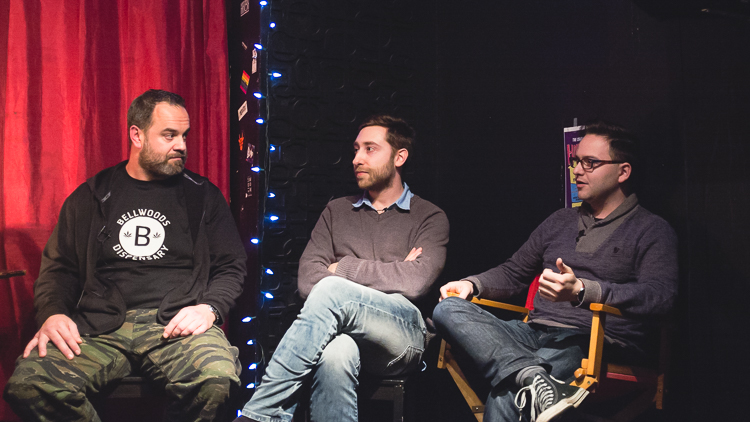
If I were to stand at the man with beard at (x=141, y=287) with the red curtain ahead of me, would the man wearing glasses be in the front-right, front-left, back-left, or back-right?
back-right

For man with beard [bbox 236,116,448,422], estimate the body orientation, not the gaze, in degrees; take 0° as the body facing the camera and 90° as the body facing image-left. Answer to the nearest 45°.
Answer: approximately 45°

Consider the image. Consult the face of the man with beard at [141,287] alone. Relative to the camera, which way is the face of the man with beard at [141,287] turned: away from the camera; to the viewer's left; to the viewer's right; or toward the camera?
to the viewer's right

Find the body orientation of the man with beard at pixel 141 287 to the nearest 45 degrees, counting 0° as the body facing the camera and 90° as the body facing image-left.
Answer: approximately 0°

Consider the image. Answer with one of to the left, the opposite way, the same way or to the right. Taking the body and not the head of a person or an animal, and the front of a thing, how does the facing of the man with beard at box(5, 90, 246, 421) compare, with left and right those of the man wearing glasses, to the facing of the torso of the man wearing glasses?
to the left

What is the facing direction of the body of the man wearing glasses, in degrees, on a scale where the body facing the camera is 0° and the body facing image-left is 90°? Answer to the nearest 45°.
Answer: approximately 45°
